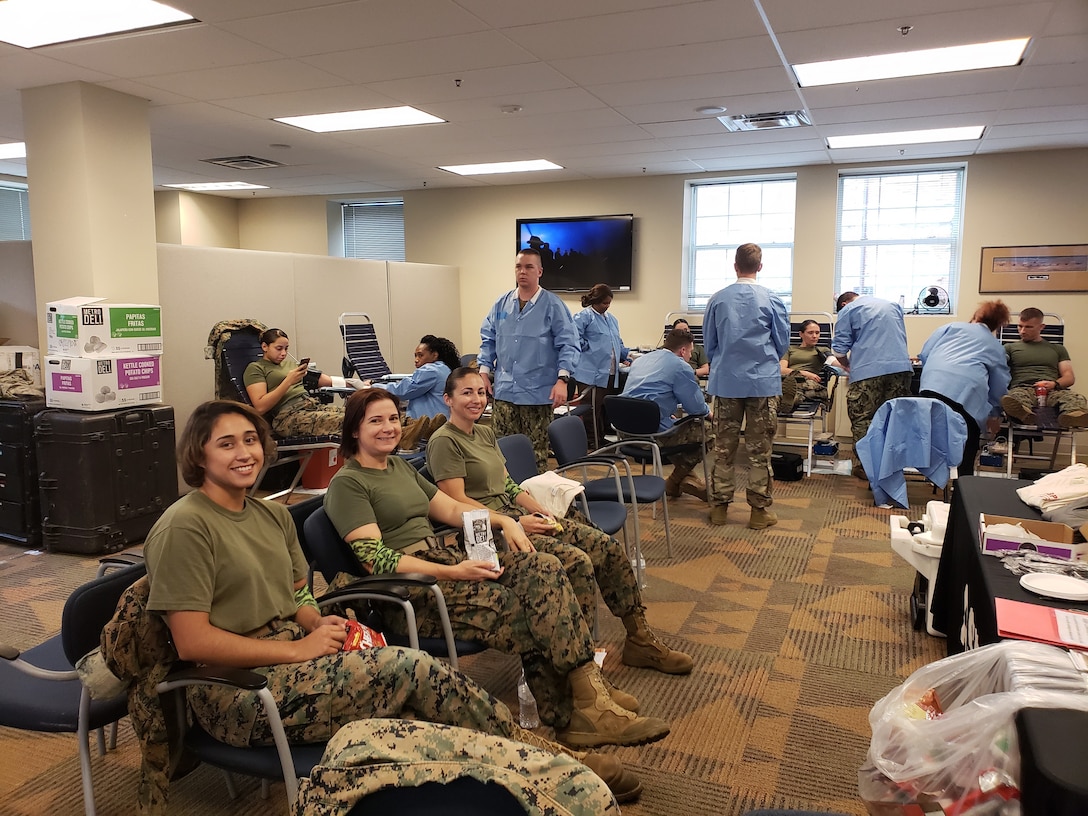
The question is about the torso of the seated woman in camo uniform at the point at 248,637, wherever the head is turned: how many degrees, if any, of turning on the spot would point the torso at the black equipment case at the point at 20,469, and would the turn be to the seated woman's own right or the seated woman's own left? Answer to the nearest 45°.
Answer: approximately 180°

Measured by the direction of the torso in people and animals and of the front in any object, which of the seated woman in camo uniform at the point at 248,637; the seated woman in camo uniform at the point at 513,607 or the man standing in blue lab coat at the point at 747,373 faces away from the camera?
the man standing in blue lab coat

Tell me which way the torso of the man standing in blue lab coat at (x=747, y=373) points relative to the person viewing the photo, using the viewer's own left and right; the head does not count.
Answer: facing away from the viewer

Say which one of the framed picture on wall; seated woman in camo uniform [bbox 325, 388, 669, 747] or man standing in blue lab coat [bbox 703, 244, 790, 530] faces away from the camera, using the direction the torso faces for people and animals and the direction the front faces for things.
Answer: the man standing in blue lab coat

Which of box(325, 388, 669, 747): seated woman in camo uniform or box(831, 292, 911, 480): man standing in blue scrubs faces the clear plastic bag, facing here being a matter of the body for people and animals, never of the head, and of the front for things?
the seated woman in camo uniform

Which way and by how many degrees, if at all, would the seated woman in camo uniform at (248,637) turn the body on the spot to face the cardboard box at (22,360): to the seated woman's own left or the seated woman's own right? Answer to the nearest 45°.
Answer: approximately 180°

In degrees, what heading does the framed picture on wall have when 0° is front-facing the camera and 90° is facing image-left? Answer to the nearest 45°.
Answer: approximately 0°

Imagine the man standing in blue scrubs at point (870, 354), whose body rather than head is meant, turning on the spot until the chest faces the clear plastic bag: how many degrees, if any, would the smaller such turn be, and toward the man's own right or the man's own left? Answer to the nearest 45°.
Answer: approximately 135° to the man's own left

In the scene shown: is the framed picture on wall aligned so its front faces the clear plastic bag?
yes

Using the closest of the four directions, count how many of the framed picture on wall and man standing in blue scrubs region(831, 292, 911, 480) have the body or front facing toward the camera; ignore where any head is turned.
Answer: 1

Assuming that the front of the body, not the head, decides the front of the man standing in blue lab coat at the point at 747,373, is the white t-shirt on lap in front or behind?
behind

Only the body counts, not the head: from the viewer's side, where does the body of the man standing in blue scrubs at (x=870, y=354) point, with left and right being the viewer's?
facing away from the viewer and to the left of the viewer

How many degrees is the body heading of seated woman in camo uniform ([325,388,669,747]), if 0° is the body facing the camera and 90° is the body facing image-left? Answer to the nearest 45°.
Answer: approximately 315°

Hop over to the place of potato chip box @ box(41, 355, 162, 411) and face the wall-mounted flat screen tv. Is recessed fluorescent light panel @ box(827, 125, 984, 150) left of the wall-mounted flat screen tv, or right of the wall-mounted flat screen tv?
right
